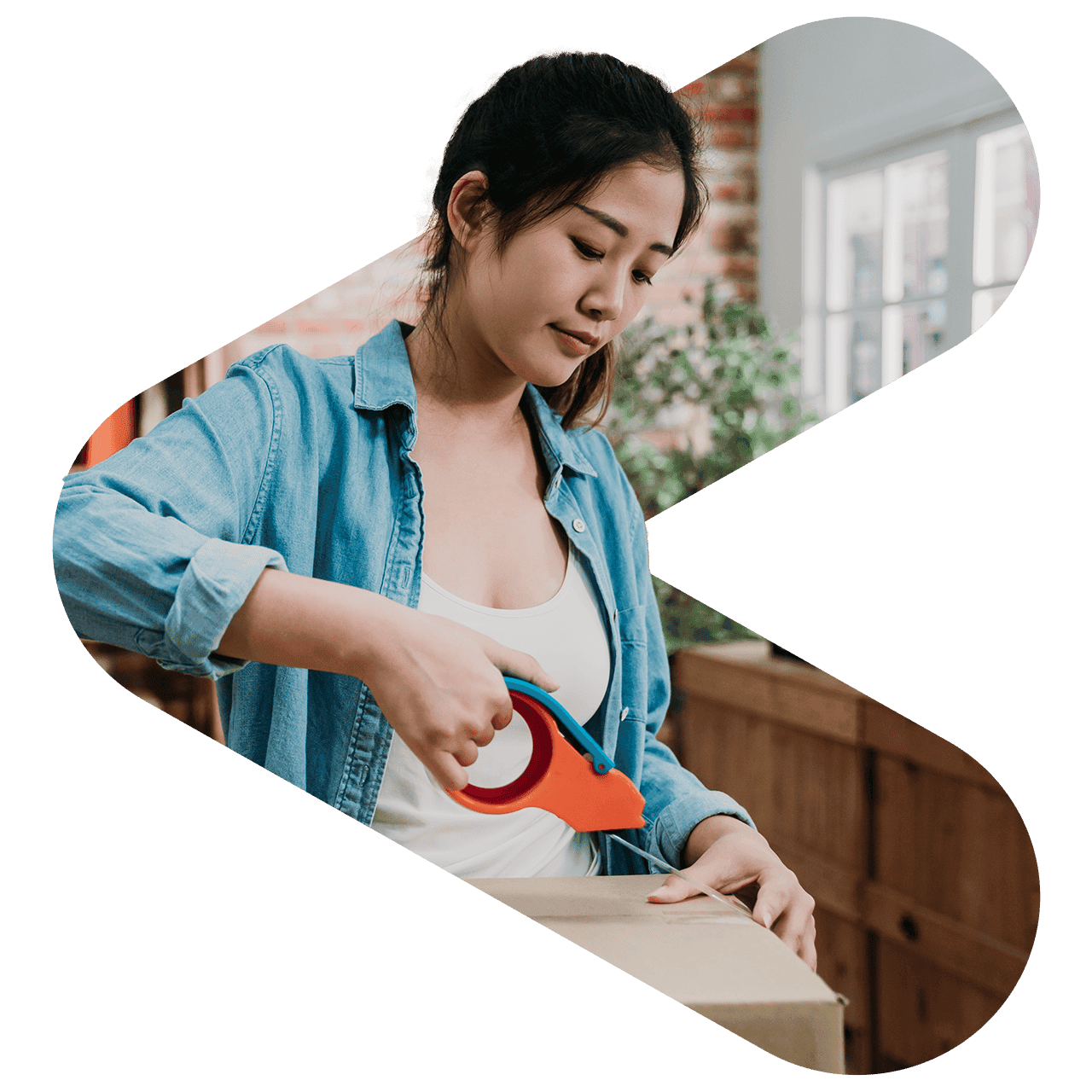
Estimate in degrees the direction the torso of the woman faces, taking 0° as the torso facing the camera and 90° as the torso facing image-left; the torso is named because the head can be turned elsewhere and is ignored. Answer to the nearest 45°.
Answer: approximately 315°

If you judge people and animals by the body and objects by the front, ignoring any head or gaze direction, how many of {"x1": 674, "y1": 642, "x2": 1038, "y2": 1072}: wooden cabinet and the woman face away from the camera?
0

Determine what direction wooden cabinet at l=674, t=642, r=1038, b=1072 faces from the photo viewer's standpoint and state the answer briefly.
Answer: facing the viewer and to the left of the viewer

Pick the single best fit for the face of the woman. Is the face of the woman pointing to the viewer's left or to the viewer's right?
to the viewer's right
